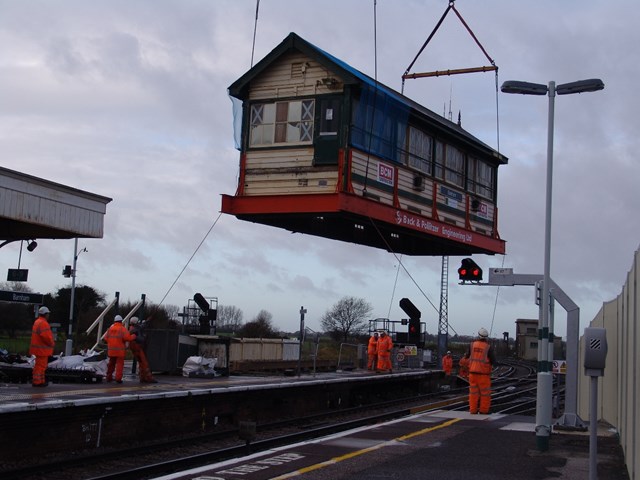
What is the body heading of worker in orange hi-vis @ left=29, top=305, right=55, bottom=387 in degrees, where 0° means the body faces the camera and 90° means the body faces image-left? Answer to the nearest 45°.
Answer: approximately 270°

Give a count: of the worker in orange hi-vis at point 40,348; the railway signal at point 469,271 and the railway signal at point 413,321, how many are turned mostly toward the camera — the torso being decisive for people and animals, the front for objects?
2

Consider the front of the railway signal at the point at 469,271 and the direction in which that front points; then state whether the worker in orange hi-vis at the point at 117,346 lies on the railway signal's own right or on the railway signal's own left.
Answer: on the railway signal's own right

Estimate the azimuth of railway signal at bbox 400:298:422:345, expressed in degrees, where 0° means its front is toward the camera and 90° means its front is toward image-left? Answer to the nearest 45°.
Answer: approximately 0°

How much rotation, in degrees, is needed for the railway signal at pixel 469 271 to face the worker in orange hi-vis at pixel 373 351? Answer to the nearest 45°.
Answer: approximately 135° to its right

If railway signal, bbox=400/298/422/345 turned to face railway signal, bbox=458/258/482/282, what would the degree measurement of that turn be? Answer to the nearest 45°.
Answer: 0° — it already faces it
